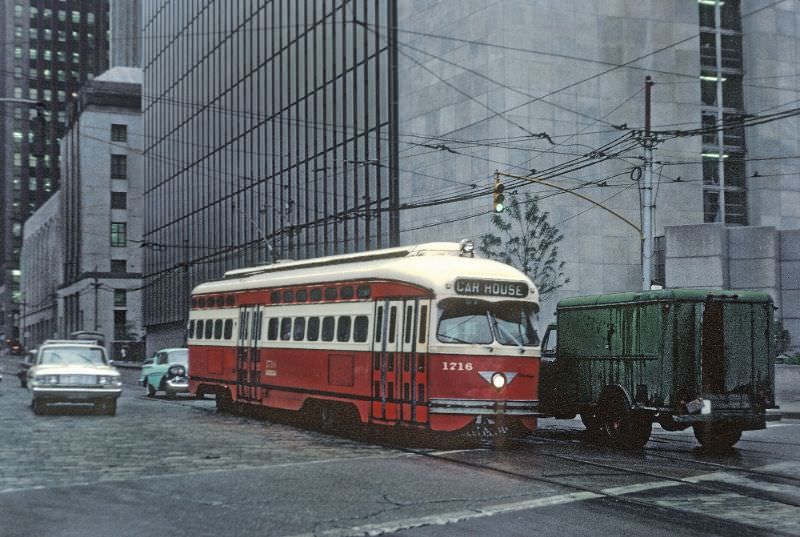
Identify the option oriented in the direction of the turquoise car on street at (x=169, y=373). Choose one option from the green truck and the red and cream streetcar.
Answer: the green truck

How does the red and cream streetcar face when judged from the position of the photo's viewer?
facing the viewer and to the right of the viewer

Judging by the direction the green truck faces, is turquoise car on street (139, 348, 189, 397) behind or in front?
in front

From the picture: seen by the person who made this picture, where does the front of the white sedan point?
facing the viewer

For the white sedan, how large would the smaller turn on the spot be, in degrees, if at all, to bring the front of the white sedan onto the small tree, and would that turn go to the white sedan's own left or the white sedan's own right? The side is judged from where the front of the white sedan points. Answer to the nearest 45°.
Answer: approximately 135° to the white sedan's own left

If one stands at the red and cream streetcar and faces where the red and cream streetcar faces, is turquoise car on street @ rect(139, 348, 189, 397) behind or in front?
behind

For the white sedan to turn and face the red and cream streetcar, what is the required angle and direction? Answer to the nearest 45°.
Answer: approximately 45° to its left

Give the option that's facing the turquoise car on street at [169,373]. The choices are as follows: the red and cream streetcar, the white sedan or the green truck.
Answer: the green truck

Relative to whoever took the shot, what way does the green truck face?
facing away from the viewer and to the left of the viewer

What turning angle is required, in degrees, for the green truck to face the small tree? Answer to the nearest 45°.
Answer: approximately 45° to its right

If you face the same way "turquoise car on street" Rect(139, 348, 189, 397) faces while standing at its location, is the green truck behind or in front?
in front

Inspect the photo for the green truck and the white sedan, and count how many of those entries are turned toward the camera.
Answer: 1
